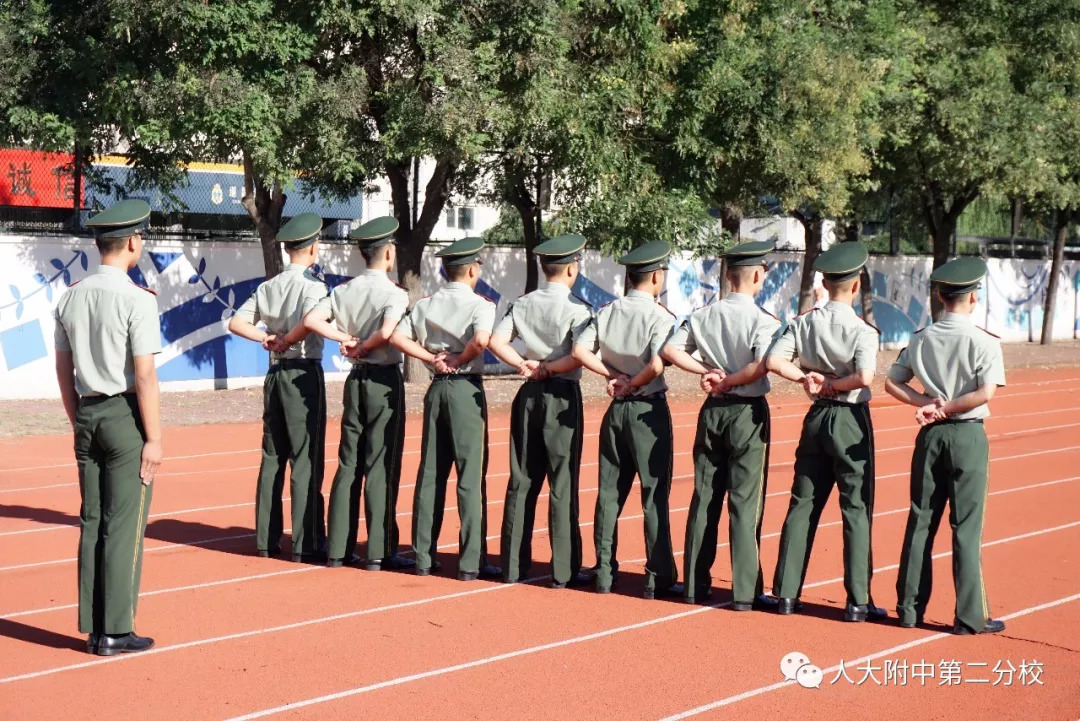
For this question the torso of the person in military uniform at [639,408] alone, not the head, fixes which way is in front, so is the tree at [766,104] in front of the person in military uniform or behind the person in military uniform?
in front

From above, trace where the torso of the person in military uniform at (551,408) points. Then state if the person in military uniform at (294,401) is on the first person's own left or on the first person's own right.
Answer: on the first person's own left

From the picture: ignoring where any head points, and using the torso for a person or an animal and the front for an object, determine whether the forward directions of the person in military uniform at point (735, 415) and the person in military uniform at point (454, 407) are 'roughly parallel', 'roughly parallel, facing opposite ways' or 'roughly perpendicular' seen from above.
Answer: roughly parallel

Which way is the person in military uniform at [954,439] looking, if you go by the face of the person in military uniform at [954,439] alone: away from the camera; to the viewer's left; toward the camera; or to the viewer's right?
away from the camera

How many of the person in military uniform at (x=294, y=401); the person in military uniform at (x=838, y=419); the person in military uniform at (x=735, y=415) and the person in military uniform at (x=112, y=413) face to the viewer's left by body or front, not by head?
0

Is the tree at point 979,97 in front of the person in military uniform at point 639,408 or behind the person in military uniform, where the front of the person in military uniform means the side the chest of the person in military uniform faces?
in front

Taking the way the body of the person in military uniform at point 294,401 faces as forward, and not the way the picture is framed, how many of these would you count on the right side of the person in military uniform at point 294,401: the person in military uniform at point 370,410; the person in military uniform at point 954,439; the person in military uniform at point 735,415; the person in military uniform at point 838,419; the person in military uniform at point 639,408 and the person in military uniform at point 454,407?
6

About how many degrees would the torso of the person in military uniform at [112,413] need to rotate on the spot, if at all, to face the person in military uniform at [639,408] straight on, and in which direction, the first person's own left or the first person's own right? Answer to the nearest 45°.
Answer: approximately 45° to the first person's own right

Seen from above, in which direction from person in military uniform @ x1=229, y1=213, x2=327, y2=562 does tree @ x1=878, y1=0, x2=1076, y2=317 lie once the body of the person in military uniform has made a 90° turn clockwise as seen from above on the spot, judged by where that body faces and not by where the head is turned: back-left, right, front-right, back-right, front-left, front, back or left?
left

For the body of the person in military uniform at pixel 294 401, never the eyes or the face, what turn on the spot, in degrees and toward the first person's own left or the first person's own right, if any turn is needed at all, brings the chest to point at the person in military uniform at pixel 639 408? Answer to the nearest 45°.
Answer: approximately 90° to the first person's own right

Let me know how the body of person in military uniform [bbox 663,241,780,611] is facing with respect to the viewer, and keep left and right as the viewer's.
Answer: facing away from the viewer and to the right of the viewer

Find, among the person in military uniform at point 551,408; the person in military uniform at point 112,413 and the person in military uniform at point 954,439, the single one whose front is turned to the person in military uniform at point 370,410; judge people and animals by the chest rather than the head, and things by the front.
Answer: the person in military uniform at point 112,413

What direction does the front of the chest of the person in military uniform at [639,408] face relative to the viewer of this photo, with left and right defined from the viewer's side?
facing away from the viewer and to the right of the viewer

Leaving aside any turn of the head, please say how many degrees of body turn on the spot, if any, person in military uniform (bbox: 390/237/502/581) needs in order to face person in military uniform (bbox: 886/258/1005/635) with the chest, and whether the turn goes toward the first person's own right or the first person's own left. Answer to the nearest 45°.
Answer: approximately 90° to the first person's own right

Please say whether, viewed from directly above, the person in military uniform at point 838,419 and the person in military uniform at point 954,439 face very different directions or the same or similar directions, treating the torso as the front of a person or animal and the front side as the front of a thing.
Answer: same or similar directions

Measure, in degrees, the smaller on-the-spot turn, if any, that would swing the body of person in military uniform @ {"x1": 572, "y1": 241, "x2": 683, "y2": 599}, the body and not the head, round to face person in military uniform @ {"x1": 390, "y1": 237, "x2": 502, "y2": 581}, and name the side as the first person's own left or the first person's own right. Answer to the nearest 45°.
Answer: approximately 135° to the first person's own left
